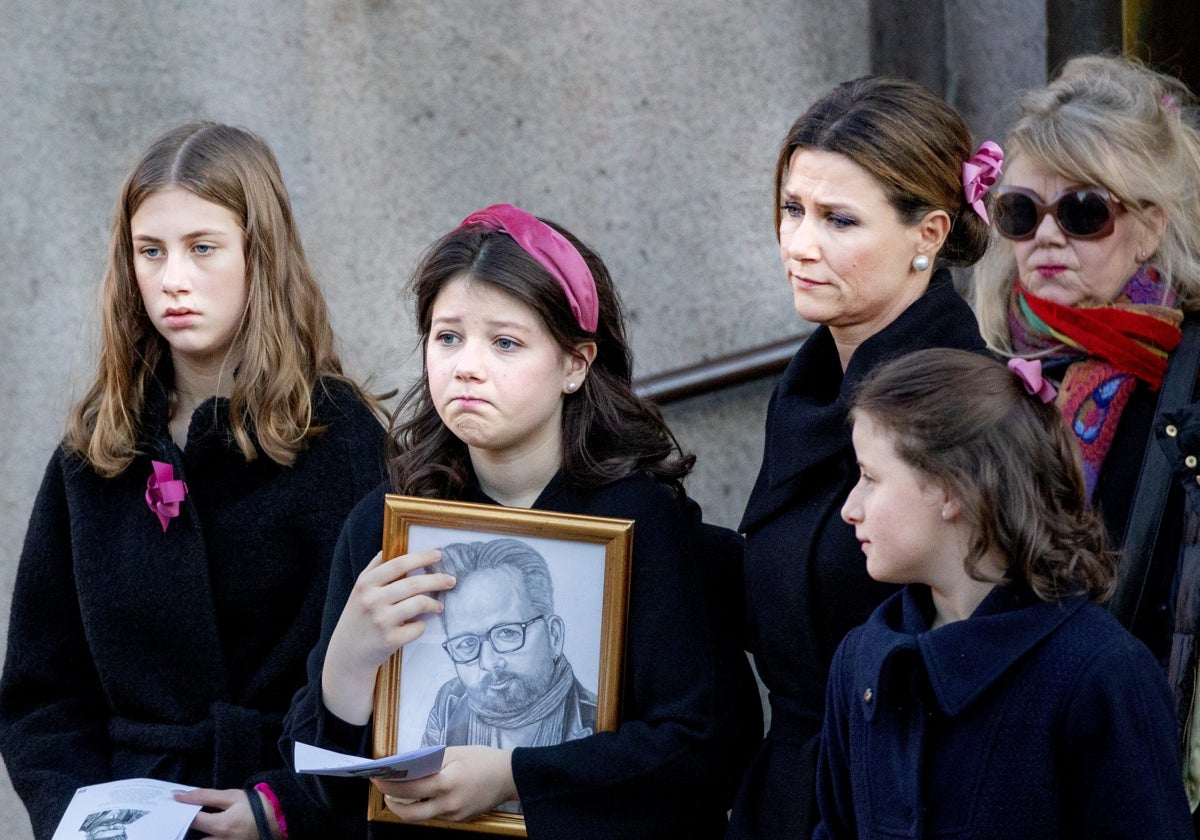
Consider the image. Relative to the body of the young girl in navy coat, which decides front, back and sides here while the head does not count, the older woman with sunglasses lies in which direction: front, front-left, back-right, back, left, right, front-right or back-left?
back-right

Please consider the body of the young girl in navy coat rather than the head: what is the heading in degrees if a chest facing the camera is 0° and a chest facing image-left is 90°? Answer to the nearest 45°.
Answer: approximately 45°

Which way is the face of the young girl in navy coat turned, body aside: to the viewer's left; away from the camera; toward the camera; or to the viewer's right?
to the viewer's left

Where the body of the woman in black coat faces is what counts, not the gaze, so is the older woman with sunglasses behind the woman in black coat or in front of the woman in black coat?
behind
